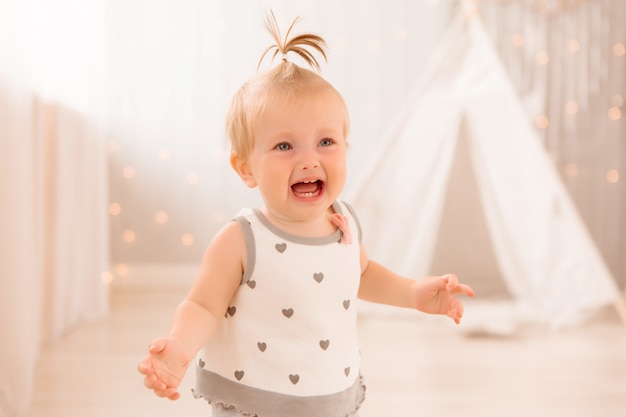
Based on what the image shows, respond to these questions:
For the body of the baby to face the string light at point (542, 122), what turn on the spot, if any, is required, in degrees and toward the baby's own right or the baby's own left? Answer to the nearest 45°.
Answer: approximately 90° to the baby's own left

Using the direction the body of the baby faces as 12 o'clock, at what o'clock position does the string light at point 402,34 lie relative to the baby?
The string light is roughly at 8 o'clock from the baby.

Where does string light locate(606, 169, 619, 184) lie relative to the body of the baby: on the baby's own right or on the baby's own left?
on the baby's own left

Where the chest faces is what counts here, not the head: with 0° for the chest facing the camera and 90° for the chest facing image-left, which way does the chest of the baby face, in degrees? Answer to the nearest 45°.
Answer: approximately 315°

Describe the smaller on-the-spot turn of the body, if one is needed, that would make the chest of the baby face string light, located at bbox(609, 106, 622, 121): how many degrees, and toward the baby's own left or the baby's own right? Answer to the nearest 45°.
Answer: approximately 90° to the baby's own left
